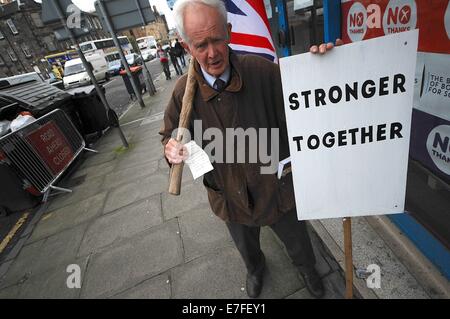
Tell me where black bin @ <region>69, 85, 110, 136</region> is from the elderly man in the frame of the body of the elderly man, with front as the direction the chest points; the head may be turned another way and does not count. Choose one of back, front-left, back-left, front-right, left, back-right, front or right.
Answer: back-right

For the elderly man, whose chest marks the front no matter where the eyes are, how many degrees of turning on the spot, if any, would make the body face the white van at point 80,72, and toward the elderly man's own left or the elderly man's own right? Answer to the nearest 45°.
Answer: approximately 135° to the elderly man's own right

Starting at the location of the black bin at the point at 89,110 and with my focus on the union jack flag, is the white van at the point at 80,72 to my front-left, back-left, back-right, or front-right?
back-left

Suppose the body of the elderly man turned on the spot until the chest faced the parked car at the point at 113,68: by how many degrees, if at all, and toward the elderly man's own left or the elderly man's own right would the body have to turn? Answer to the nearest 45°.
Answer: approximately 135° to the elderly man's own right

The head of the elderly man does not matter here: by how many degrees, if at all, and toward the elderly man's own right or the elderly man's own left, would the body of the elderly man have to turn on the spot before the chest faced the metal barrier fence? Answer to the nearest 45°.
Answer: approximately 135° to the elderly man's own right

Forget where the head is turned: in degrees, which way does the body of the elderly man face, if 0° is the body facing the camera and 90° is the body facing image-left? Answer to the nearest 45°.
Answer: approximately 0°
